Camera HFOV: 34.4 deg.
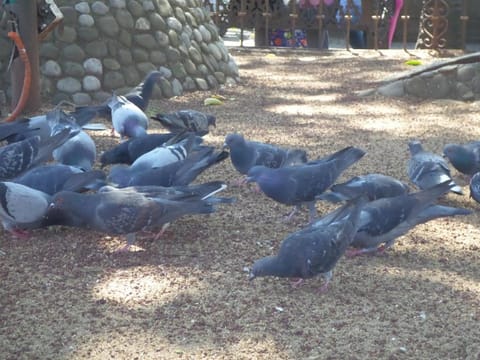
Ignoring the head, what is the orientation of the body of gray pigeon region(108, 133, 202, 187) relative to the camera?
to the viewer's left

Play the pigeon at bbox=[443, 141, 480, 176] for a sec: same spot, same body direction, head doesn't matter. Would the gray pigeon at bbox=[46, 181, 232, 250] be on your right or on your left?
on your left

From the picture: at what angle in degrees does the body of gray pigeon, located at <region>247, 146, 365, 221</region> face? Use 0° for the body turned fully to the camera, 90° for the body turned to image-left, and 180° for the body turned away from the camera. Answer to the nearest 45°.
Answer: approximately 90°

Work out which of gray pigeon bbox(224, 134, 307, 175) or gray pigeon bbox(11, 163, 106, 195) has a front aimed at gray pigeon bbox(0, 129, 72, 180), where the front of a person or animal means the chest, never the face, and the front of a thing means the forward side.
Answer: gray pigeon bbox(224, 134, 307, 175)

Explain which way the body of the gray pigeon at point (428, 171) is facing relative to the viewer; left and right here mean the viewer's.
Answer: facing away from the viewer and to the left of the viewer

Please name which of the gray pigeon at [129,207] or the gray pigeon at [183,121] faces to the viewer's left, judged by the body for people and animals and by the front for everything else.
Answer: the gray pigeon at [129,207]

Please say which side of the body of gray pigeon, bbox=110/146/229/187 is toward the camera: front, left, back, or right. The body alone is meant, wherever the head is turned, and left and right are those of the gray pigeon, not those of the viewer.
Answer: left

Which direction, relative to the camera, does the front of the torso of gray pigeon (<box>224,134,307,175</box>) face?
to the viewer's left

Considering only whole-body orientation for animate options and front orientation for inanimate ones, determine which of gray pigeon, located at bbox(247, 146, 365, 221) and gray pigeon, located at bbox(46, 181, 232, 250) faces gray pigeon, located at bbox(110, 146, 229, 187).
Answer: gray pigeon, located at bbox(247, 146, 365, 221)

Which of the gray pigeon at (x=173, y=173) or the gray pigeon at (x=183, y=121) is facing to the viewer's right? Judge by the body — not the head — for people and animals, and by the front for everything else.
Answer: the gray pigeon at (x=183, y=121)

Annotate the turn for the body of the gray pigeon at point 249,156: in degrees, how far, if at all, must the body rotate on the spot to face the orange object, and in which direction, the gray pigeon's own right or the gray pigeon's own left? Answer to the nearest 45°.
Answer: approximately 45° to the gray pigeon's own right

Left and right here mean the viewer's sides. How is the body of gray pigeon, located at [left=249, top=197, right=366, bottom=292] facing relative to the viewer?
facing to the left of the viewer

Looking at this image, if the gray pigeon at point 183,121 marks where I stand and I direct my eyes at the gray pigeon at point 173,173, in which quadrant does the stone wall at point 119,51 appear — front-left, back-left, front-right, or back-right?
back-right

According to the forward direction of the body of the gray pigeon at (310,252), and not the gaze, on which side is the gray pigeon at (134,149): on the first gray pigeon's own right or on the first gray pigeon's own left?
on the first gray pigeon's own right

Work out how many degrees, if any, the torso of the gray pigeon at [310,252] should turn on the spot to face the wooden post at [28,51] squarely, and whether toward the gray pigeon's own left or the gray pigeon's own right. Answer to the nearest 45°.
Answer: approximately 45° to the gray pigeon's own right
